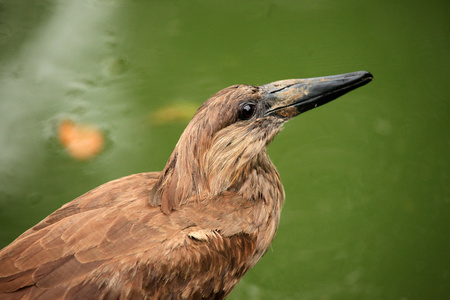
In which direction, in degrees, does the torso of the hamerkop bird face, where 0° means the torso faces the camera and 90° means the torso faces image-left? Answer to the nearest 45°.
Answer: approximately 270°
